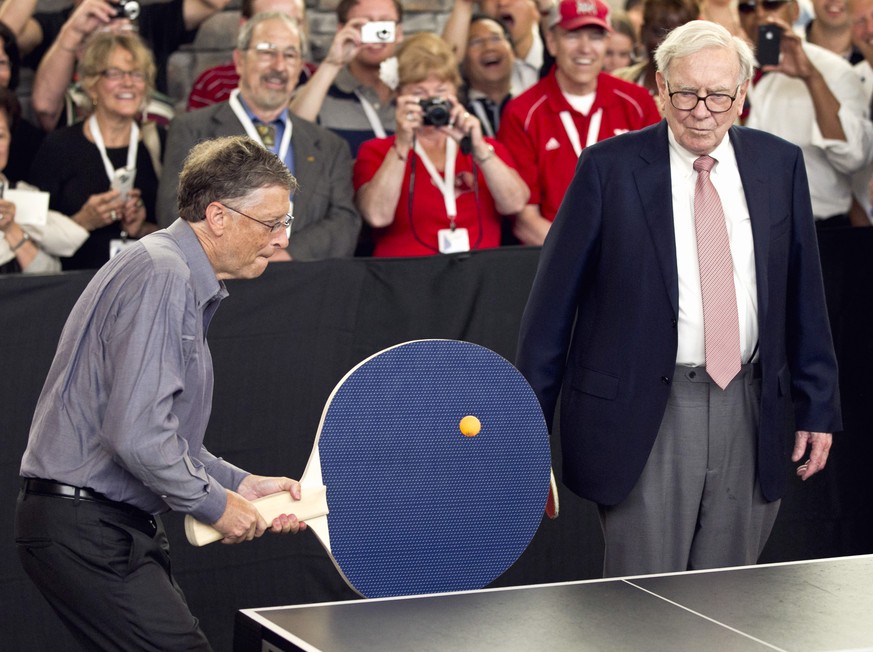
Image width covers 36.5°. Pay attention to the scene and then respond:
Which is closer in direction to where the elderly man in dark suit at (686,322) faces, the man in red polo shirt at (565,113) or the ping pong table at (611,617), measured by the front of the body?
the ping pong table

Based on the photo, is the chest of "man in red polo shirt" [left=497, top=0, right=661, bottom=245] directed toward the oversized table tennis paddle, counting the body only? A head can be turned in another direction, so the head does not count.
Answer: yes

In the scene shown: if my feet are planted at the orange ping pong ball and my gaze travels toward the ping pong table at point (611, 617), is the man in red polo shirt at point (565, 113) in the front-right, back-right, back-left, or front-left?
back-left

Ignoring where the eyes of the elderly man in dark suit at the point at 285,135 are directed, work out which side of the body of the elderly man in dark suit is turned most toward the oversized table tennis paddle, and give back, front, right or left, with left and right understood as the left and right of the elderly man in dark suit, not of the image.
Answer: front

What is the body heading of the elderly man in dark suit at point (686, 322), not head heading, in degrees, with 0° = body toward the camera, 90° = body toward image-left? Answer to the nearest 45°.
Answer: approximately 0°

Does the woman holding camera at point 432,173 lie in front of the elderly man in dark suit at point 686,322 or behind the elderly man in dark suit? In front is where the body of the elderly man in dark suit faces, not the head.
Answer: behind

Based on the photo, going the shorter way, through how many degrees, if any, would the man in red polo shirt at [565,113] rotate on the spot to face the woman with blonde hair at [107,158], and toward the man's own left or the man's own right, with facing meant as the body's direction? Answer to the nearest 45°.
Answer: approximately 90° to the man's own right

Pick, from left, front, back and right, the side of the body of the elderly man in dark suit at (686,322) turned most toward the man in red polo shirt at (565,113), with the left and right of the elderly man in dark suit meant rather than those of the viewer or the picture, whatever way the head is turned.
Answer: back

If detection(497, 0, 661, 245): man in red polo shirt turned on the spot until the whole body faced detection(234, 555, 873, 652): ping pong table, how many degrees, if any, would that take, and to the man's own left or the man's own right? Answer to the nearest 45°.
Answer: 0° — they already face it

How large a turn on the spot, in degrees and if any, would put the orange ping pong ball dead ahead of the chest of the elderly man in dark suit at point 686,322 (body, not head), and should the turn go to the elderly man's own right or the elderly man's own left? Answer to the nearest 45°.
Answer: approximately 45° to the elderly man's own right
